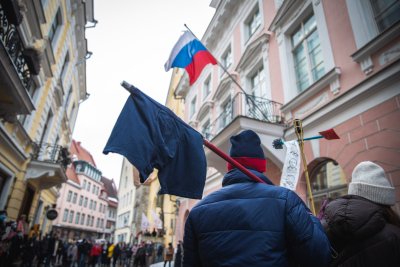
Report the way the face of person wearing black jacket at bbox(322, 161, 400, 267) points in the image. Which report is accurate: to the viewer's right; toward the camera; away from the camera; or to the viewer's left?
away from the camera

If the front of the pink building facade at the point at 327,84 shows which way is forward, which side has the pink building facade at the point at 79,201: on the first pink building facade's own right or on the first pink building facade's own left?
on the first pink building facade's own right

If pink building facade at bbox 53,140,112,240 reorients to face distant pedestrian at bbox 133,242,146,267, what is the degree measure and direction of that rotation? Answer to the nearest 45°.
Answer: approximately 45° to its right

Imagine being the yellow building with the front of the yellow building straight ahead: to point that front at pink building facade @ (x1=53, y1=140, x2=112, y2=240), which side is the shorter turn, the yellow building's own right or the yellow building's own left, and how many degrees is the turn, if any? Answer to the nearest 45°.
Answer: approximately 135° to the yellow building's own left

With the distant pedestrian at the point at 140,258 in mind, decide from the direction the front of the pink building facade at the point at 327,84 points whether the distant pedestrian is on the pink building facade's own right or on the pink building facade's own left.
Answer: on the pink building facade's own right

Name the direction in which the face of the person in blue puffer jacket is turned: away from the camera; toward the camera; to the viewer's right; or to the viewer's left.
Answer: away from the camera

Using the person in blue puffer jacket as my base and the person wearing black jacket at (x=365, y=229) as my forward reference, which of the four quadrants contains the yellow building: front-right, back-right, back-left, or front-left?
back-left

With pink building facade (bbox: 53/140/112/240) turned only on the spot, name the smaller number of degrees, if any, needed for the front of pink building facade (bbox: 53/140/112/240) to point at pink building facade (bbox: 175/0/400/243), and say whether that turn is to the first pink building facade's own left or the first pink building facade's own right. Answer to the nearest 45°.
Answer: approximately 45° to the first pink building facade's own right

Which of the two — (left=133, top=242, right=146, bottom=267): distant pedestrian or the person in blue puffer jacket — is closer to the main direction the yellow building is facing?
the person in blue puffer jacket

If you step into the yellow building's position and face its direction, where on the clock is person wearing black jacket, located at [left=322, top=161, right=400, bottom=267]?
The person wearing black jacket is roughly at 1 o'clock from the yellow building.

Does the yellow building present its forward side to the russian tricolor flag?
yes

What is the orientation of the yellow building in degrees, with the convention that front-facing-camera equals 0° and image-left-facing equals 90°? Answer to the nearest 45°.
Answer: approximately 315°
